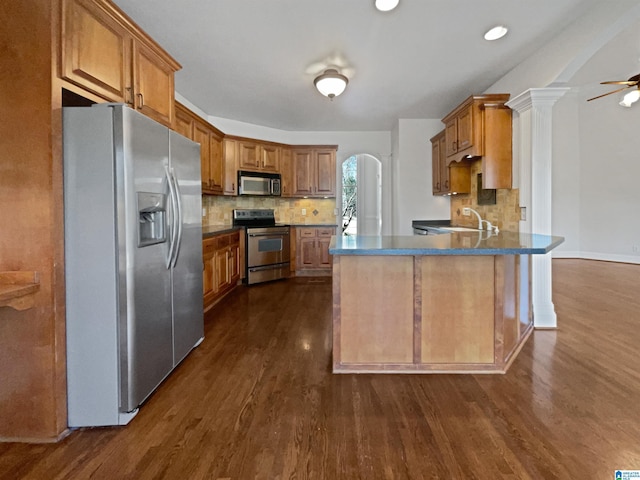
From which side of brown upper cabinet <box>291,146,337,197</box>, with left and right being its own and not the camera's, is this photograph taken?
front

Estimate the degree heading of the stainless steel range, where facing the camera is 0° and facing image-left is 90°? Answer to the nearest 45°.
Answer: approximately 315°

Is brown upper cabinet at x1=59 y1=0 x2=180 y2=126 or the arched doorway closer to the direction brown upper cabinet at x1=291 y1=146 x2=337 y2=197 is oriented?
the brown upper cabinet

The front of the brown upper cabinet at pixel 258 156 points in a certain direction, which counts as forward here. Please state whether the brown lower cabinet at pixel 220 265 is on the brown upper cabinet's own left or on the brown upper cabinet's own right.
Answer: on the brown upper cabinet's own right

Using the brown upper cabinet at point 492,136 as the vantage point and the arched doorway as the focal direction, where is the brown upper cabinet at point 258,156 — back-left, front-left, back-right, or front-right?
front-left

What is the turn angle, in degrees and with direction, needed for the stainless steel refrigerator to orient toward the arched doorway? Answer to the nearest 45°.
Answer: approximately 90° to its left

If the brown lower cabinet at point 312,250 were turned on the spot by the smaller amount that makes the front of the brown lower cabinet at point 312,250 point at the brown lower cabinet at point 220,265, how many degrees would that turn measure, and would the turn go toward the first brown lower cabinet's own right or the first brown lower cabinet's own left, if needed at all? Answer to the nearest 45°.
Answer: approximately 45° to the first brown lower cabinet's own right

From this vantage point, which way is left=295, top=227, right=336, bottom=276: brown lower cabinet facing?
toward the camera

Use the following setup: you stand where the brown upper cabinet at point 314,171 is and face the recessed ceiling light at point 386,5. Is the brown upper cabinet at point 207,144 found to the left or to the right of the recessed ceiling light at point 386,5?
right

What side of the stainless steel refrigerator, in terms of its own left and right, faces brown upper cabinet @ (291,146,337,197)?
left

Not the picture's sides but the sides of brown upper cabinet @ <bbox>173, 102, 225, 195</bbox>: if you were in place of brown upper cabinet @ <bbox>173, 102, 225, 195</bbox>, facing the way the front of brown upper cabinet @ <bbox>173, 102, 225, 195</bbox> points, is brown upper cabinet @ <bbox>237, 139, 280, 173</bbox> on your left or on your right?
on your left

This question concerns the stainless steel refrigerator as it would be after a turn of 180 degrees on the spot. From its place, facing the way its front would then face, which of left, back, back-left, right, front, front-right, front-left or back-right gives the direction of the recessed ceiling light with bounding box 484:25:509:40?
back-right

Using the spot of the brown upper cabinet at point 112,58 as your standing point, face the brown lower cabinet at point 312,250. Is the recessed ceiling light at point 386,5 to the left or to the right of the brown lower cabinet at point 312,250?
right

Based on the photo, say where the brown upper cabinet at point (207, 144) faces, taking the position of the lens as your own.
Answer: facing the viewer and to the right of the viewer

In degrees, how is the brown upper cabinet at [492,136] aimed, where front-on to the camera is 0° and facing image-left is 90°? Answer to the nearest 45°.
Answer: approximately 45°

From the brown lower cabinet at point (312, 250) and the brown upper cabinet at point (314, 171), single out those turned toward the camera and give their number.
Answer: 2

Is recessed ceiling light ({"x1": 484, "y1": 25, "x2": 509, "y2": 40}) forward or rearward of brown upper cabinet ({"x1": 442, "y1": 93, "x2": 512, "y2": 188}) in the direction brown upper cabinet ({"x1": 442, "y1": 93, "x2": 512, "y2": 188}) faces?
forward
